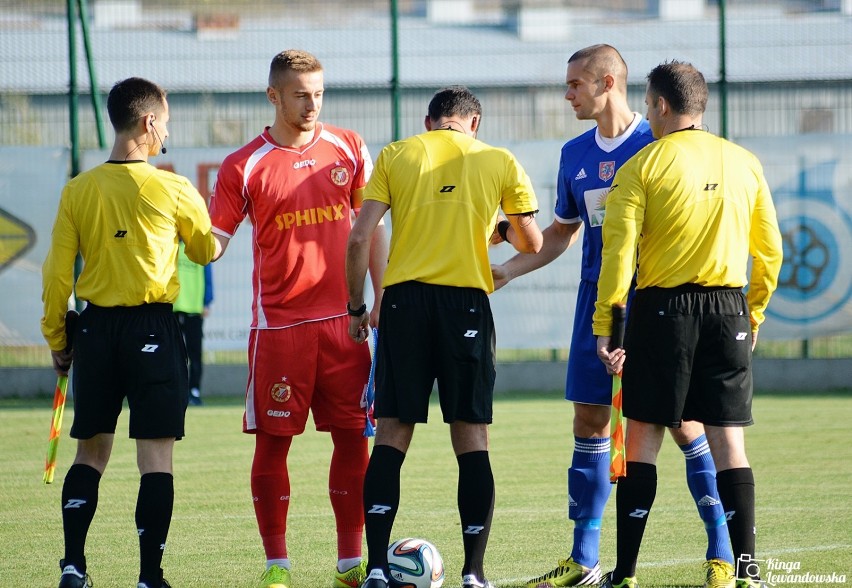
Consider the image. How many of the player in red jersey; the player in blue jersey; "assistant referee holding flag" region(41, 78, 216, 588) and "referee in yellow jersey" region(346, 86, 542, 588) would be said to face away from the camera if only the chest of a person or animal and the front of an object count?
2

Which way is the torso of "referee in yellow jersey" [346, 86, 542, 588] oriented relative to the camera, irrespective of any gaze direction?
away from the camera

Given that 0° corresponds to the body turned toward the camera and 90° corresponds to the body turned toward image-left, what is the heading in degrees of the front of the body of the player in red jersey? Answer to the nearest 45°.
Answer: approximately 0°

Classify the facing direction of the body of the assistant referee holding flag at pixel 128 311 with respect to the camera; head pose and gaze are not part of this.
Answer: away from the camera

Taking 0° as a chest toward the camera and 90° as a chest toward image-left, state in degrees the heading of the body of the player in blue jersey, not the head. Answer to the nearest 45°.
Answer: approximately 45°

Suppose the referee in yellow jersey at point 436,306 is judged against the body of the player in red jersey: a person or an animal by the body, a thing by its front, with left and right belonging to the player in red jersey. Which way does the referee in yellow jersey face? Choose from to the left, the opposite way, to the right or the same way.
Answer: the opposite way

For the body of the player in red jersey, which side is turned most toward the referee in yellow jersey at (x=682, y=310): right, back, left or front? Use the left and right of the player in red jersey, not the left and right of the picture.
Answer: left

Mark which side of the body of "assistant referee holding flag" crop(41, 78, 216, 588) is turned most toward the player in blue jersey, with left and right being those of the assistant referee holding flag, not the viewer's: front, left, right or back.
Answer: right

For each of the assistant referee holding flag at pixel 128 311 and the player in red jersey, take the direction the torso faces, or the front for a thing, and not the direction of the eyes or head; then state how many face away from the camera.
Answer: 1

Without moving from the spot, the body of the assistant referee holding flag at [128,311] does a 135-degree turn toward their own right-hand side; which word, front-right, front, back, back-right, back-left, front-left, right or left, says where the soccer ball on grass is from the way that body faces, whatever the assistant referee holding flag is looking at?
front-left

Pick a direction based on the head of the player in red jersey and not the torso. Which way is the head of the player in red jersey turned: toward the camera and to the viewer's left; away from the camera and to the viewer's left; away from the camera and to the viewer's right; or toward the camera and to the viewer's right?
toward the camera and to the viewer's right

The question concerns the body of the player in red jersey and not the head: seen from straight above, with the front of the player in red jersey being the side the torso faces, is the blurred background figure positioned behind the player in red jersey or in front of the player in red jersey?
behind

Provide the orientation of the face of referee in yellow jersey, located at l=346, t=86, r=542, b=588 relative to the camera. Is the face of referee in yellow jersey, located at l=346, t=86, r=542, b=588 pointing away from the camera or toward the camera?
away from the camera

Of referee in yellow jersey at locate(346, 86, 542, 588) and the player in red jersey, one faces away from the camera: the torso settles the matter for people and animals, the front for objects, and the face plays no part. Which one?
the referee in yellow jersey
